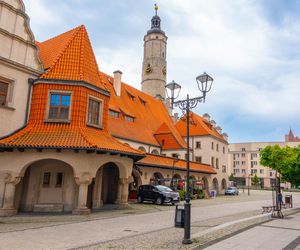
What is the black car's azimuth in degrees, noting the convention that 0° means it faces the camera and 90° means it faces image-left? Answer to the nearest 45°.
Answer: approximately 315°
